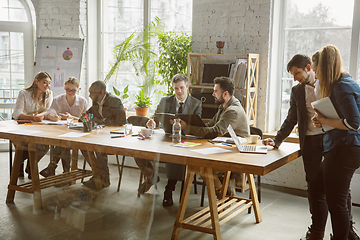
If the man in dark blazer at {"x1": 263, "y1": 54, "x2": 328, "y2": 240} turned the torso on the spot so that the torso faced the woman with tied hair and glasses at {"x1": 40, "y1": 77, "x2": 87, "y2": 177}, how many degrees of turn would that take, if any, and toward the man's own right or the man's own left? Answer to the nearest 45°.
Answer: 0° — they already face them

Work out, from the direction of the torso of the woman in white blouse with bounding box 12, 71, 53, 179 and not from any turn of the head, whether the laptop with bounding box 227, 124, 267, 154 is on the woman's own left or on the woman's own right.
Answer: on the woman's own left

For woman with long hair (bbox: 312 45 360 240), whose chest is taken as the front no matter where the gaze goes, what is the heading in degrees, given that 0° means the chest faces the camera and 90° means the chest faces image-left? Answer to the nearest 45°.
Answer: approximately 90°

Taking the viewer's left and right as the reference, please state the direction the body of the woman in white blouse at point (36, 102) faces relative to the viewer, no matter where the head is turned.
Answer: facing the viewer and to the right of the viewer

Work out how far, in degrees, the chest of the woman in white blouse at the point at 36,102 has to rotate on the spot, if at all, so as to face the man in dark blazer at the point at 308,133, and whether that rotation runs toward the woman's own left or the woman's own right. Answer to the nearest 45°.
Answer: approximately 90° to the woman's own left

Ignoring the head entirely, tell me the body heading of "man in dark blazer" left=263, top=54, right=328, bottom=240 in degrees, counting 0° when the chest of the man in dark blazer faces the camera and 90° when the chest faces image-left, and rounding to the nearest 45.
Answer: approximately 45°

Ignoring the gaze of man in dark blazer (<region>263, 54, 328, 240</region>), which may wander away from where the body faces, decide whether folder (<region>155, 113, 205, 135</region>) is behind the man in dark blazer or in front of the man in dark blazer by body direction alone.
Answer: in front
